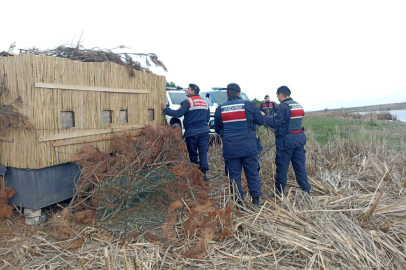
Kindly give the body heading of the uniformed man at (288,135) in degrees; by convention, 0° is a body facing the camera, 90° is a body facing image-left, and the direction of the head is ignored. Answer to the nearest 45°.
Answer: approximately 135°

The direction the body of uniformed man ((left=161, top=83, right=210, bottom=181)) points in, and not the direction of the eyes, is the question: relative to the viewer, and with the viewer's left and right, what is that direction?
facing away from the viewer and to the left of the viewer

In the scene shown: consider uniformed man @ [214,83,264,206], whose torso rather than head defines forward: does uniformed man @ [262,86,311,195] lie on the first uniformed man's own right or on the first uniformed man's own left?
on the first uniformed man's own right

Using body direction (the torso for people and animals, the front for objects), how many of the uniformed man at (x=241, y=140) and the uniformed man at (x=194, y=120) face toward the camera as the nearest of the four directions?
0

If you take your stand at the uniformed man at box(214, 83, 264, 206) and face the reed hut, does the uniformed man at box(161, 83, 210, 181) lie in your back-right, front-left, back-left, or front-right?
front-right

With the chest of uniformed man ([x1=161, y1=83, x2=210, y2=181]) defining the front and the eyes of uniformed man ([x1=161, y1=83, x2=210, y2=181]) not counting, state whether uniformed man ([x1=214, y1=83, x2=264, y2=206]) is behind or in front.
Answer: behind

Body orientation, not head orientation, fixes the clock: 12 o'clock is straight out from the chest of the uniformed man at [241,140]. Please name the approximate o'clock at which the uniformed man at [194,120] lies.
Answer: the uniformed man at [194,120] is roughly at 11 o'clock from the uniformed man at [241,140].

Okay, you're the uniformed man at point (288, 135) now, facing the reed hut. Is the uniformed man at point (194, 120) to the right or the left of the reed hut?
right

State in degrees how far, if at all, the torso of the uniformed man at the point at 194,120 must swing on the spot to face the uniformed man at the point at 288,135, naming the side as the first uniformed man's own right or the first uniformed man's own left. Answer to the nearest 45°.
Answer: approximately 180°

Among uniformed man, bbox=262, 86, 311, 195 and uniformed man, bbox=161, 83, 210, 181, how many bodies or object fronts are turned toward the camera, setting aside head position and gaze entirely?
0

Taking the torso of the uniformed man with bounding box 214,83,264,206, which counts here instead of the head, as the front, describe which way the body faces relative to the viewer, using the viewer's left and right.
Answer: facing away from the viewer

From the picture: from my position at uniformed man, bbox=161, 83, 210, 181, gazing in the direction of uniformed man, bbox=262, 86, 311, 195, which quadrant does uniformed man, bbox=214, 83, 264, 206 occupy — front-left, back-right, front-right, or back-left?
front-right

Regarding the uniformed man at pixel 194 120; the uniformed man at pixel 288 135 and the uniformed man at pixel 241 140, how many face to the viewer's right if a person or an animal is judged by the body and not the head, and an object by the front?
0

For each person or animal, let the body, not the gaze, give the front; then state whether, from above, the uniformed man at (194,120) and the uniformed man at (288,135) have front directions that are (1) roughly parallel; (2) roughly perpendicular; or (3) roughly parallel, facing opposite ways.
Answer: roughly parallel
